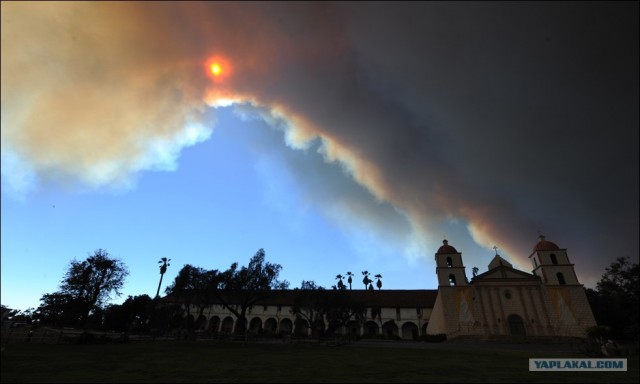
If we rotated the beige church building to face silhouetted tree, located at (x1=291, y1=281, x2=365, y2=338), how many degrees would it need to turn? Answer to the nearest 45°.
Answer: approximately 90° to its right

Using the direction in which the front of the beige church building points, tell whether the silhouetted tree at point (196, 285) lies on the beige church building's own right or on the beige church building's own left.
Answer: on the beige church building's own right

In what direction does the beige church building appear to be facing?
toward the camera

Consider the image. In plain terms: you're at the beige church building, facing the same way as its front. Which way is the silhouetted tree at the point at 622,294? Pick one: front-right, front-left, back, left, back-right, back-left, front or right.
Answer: left

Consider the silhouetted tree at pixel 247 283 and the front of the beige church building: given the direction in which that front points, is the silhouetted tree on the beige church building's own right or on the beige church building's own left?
on the beige church building's own right
